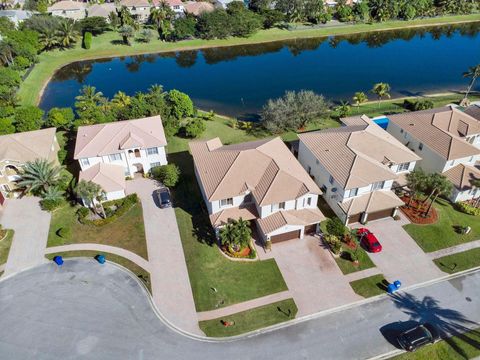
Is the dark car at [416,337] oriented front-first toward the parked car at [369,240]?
no

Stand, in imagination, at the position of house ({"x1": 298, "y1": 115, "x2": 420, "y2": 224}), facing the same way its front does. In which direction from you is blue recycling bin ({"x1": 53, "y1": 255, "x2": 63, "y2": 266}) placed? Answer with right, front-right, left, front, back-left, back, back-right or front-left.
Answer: right

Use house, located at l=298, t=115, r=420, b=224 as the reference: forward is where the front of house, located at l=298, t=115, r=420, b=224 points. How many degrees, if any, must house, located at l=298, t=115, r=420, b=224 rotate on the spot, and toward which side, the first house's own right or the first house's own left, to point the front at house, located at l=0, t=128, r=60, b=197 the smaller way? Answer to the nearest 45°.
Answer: approximately 135° to the first house's own right

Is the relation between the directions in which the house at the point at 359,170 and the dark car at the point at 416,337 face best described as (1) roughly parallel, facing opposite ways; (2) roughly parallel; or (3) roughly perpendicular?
roughly perpendicular

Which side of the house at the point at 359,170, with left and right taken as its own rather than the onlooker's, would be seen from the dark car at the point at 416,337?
front

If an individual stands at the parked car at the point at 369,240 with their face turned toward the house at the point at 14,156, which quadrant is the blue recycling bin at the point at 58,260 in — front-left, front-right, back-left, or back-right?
front-left

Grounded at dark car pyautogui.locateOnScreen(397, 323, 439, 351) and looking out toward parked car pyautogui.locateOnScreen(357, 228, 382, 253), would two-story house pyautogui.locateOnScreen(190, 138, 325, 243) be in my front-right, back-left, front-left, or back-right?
front-left

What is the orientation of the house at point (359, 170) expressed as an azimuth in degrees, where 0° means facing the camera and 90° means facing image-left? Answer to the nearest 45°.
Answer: approximately 315°

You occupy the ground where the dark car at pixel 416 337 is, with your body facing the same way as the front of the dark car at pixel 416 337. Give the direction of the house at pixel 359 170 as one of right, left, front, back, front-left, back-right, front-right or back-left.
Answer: left

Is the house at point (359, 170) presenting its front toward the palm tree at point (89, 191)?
no

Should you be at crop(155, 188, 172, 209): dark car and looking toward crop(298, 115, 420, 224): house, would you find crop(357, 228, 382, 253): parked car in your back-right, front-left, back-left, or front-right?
front-right

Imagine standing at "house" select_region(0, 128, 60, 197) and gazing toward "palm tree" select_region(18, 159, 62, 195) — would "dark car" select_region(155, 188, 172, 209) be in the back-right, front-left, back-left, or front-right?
front-left
